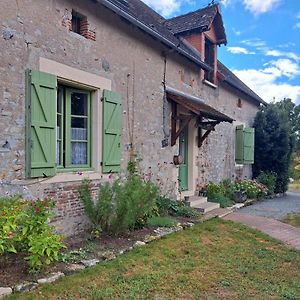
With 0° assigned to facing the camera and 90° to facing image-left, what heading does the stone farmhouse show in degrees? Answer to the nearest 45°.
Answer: approximately 315°

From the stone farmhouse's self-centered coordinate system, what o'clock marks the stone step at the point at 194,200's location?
The stone step is roughly at 9 o'clock from the stone farmhouse.

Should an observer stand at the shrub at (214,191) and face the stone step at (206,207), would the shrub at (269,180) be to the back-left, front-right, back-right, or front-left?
back-left

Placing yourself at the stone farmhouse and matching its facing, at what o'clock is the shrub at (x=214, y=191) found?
The shrub is roughly at 9 o'clock from the stone farmhouse.

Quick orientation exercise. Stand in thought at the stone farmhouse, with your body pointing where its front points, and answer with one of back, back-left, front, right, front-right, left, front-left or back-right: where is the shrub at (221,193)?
left

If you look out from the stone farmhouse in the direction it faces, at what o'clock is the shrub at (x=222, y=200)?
The shrub is roughly at 9 o'clock from the stone farmhouse.
